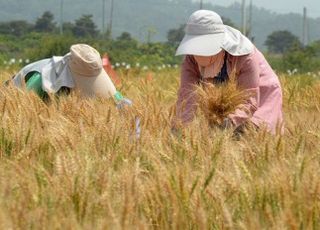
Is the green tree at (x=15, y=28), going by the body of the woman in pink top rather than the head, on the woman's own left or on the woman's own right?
on the woman's own right

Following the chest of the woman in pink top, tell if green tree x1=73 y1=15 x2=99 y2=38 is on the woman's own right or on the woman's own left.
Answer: on the woman's own right

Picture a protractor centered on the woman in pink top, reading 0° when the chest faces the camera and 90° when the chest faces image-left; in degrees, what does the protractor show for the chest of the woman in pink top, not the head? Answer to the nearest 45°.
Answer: approximately 45°

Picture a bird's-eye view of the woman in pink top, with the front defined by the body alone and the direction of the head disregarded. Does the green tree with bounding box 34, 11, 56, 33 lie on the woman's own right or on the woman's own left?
on the woman's own right

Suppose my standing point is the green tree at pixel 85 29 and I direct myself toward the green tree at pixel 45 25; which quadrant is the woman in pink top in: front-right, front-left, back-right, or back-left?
back-left
